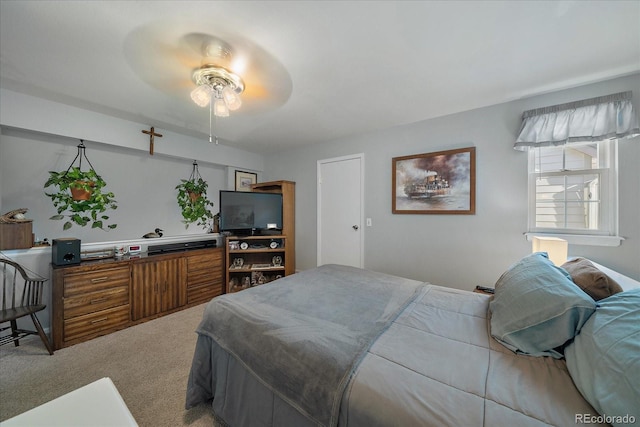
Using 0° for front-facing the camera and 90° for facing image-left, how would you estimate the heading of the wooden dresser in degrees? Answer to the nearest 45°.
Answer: approximately 315°

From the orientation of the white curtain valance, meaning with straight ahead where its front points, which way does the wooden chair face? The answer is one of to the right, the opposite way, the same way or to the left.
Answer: the opposite way

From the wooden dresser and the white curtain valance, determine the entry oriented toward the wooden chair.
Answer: the white curtain valance

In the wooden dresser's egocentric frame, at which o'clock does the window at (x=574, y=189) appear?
The window is roughly at 12 o'clock from the wooden dresser.

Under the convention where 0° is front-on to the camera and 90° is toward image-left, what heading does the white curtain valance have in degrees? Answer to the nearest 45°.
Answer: approximately 45°

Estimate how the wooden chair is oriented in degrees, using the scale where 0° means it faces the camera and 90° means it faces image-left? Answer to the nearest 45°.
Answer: approximately 315°

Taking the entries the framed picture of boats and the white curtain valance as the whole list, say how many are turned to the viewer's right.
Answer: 0

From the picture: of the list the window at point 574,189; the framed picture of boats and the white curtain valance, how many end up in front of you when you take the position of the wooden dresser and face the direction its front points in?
3

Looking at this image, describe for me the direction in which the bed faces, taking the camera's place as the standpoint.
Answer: facing away from the viewer and to the left of the viewer

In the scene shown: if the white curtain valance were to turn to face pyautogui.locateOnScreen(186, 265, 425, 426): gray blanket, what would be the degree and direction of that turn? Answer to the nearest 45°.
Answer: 0° — it already faces it

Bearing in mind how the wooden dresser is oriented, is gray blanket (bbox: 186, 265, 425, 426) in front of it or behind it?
in front

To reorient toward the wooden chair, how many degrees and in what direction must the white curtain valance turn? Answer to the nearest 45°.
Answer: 0° — it already faces it

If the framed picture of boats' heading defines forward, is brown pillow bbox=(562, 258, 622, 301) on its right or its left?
on its left
